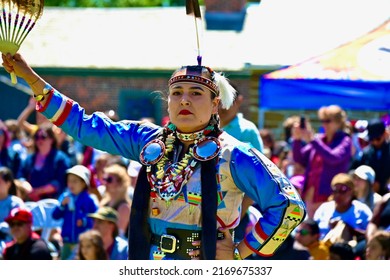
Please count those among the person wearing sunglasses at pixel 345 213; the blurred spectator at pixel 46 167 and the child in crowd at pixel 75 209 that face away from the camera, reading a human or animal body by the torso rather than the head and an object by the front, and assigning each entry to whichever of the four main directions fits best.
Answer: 0

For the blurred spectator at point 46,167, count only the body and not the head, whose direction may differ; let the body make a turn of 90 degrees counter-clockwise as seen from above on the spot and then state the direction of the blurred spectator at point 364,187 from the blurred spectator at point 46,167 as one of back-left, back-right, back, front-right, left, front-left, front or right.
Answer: front

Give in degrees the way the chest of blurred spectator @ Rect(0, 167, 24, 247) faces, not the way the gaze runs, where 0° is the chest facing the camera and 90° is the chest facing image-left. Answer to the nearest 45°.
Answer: approximately 45°

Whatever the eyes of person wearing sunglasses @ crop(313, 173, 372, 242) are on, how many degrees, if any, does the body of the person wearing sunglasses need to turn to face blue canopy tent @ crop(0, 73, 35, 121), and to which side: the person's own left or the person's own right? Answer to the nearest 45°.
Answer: approximately 135° to the person's own right

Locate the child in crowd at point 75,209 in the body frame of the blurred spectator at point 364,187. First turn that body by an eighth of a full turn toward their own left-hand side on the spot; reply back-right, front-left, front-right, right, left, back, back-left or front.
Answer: right

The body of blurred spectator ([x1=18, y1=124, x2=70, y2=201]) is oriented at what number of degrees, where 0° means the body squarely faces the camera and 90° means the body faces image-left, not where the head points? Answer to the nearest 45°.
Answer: approximately 45°

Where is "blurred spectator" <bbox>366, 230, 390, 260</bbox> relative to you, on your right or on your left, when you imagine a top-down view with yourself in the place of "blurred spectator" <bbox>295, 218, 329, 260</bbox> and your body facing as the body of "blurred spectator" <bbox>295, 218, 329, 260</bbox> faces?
on your left

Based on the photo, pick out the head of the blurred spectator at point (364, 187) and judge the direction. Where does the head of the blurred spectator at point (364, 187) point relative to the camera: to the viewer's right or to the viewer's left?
to the viewer's left

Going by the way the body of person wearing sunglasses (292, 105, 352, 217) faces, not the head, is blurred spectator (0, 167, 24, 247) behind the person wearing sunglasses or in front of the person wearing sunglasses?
in front

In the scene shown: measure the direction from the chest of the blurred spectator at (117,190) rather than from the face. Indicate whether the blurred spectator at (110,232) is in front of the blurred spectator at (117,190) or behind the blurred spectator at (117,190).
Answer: in front

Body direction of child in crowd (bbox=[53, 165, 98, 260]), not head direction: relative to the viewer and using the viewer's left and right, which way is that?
facing the viewer and to the left of the viewer

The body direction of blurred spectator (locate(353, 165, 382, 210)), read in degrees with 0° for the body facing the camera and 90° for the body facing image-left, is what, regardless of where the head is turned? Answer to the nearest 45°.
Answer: approximately 45°
